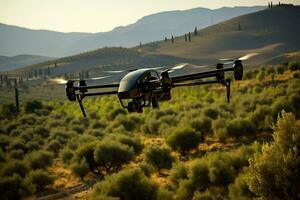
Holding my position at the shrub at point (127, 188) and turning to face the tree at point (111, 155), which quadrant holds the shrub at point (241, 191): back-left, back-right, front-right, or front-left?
back-right

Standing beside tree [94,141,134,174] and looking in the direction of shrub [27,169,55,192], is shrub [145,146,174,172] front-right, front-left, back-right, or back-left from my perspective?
back-left

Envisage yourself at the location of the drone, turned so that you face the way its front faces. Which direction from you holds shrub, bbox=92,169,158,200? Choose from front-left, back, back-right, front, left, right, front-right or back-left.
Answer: back-right

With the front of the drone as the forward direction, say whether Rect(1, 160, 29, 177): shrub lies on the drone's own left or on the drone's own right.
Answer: on the drone's own right

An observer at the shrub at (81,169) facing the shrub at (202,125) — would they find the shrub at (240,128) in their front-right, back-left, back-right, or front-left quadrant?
front-right

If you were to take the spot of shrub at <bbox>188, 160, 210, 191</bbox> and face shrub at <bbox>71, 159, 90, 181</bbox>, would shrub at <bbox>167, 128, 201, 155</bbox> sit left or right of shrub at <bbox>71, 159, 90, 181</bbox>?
right

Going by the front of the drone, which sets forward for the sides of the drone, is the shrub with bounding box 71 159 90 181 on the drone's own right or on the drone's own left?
on the drone's own right

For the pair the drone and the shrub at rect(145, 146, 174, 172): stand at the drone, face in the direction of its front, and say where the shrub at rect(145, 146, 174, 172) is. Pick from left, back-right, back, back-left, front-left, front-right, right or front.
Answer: back-right

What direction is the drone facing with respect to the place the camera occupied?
facing the viewer and to the left of the viewer

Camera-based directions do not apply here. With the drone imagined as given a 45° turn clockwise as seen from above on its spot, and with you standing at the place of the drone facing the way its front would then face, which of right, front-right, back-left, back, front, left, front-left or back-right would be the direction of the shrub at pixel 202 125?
right
